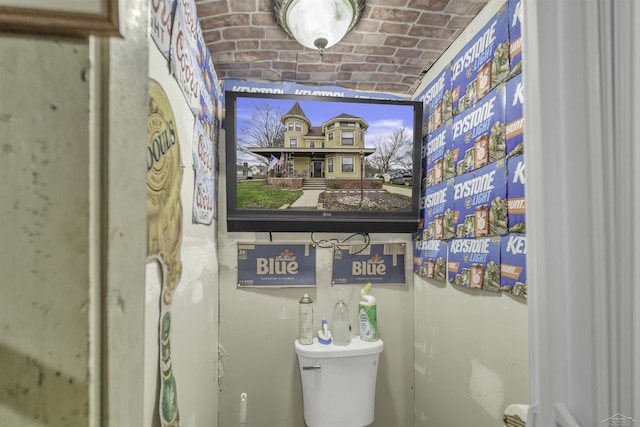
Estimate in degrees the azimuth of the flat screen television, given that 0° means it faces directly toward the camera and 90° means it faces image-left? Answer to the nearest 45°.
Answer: approximately 0°

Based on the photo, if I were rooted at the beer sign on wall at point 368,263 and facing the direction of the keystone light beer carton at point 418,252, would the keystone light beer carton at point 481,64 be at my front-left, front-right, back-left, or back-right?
front-right

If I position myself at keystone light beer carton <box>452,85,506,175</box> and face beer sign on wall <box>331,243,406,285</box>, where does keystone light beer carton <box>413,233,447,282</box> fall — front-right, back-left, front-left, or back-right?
front-right

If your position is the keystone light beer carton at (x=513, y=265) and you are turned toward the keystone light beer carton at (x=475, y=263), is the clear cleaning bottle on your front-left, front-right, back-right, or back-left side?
front-left

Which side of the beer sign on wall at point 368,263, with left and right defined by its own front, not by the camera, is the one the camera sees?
front

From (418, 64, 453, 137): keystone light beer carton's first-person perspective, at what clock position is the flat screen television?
The flat screen television is roughly at 1 o'clock from the keystone light beer carton.
